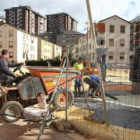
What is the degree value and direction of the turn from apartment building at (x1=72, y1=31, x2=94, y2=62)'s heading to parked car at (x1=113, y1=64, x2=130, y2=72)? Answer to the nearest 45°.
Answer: approximately 45° to its left

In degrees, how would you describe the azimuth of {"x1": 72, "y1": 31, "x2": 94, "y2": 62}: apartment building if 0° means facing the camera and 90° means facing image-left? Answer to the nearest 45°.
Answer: approximately 45°
